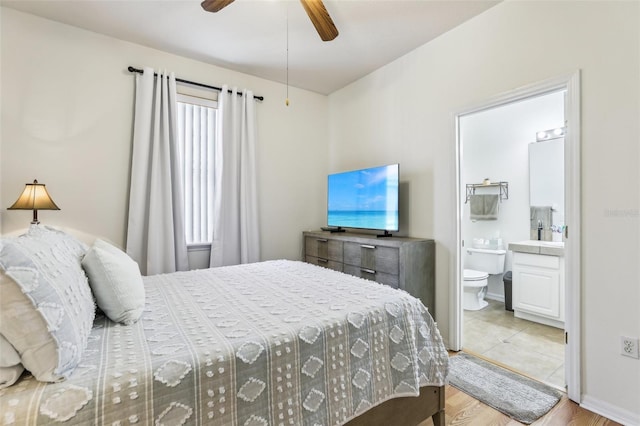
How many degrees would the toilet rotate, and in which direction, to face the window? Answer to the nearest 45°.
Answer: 0° — it already faces it

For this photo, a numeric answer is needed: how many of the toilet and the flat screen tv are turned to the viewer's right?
0

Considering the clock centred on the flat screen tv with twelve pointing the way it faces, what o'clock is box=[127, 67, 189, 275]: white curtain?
The white curtain is roughly at 1 o'clock from the flat screen tv.

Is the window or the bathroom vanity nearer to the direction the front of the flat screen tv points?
the window

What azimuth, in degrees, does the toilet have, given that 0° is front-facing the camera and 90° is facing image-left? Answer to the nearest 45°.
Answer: approximately 45°

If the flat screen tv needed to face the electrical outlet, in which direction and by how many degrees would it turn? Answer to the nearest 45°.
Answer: approximately 90° to its left

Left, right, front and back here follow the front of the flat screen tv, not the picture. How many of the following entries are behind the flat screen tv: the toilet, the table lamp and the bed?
1

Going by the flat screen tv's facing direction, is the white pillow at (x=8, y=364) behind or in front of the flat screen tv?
in front

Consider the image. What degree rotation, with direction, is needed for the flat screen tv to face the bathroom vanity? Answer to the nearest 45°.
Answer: approximately 135° to its left

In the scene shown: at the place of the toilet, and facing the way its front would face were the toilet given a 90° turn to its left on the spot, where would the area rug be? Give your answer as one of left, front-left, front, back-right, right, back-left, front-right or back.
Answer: front-right
